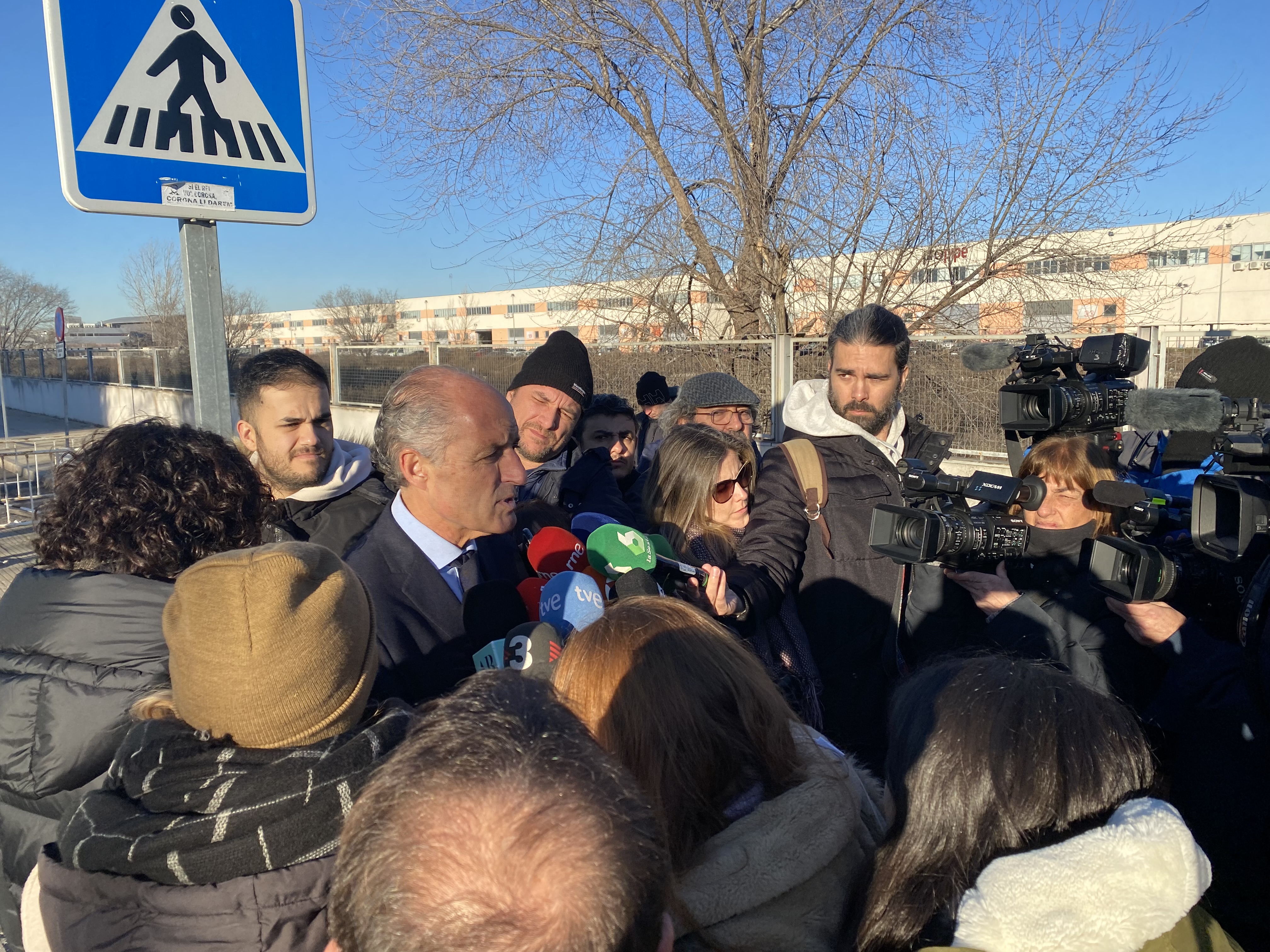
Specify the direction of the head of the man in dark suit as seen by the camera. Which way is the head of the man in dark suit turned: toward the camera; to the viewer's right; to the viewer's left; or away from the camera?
to the viewer's right

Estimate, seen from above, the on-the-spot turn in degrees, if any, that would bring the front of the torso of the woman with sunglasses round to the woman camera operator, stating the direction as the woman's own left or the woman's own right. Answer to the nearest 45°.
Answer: approximately 45° to the woman's own left

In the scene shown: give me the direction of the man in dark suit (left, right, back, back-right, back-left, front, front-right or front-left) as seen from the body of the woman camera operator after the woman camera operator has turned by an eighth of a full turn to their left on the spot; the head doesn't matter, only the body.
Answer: front-right

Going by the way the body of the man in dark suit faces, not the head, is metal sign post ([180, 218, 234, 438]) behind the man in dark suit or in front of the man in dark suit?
behind

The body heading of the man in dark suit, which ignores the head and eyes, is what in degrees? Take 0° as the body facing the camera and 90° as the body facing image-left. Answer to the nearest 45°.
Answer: approximately 315°

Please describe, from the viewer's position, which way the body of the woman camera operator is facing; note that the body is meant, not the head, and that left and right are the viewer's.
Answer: facing the viewer and to the left of the viewer

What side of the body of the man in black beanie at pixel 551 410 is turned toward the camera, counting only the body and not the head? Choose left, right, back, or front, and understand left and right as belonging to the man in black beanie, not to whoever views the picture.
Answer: front

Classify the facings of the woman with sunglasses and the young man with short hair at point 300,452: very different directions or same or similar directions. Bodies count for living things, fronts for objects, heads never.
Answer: same or similar directions

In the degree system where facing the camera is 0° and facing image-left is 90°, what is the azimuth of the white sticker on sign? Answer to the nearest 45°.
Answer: approximately 0°

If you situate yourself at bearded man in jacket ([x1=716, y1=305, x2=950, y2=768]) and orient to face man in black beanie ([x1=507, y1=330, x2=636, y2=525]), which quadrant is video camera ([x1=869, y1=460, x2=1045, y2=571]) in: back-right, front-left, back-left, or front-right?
back-left

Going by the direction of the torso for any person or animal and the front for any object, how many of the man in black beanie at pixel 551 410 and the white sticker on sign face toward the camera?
2
